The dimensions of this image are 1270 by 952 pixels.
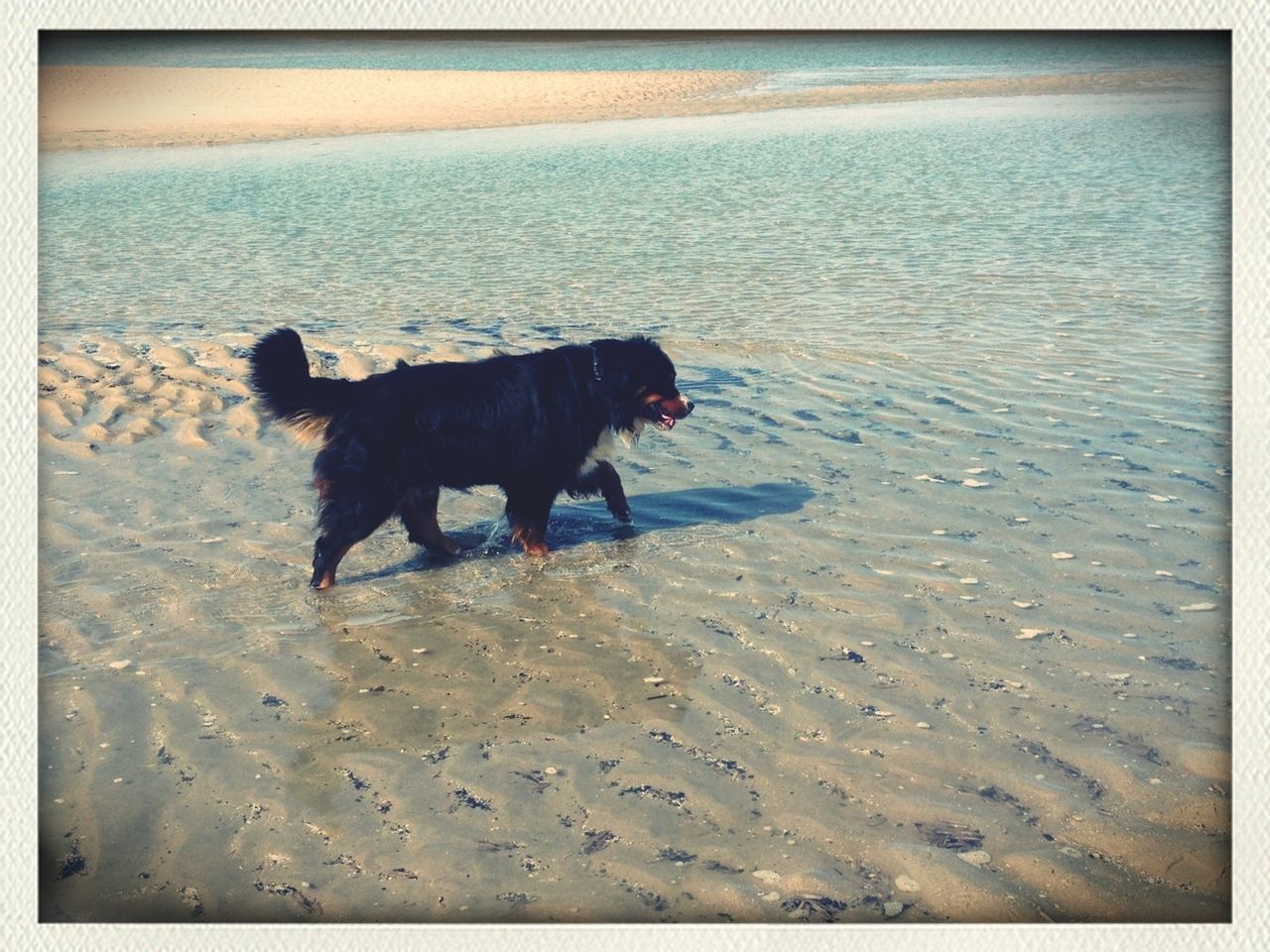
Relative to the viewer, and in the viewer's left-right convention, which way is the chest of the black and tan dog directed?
facing to the right of the viewer
